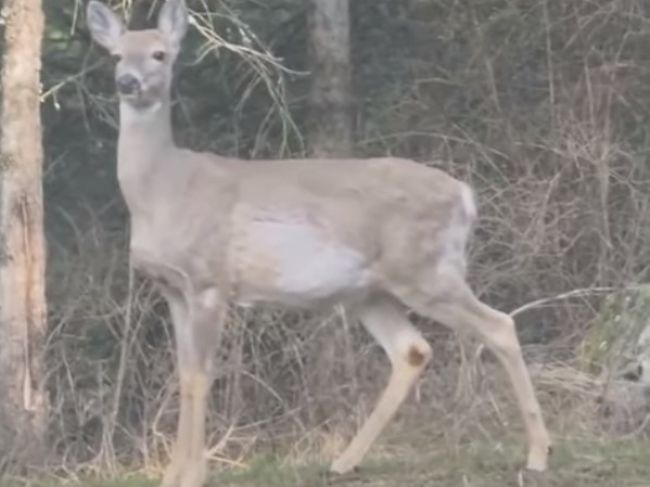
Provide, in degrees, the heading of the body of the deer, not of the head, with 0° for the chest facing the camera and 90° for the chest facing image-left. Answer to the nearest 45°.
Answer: approximately 90°

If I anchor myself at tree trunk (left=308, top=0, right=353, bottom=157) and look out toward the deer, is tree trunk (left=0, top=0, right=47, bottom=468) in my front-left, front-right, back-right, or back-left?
front-right

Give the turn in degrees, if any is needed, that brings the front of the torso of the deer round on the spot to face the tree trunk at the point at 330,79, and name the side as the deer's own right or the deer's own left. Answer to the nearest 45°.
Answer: approximately 90° to the deer's own right

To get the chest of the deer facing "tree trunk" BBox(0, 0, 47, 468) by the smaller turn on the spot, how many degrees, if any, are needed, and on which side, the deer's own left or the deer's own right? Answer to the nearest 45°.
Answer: approximately 45° to the deer's own right
